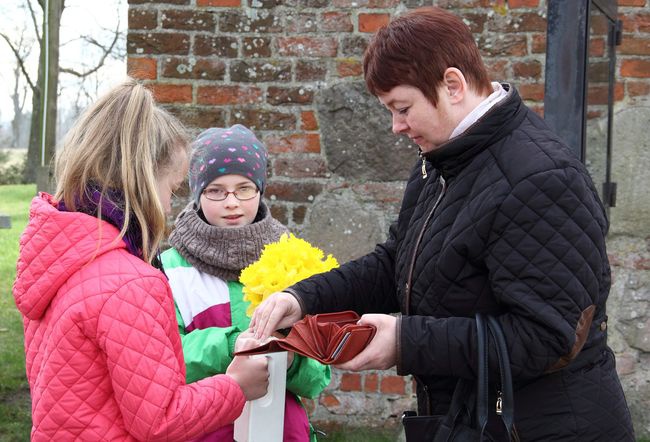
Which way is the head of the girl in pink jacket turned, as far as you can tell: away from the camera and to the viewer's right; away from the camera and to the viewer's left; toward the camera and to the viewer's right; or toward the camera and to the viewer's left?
away from the camera and to the viewer's right

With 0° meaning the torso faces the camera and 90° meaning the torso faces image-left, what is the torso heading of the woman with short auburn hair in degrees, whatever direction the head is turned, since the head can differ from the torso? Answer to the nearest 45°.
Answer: approximately 90°

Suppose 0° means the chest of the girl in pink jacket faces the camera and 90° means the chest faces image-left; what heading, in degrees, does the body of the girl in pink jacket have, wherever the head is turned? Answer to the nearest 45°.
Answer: approximately 225°

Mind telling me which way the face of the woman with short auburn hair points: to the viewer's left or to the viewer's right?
to the viewer's left

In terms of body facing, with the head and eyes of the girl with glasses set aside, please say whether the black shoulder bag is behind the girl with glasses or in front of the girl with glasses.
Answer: in front

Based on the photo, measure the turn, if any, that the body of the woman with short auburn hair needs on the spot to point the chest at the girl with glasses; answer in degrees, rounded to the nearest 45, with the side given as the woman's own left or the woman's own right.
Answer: approximately 45° to the woman's own right
